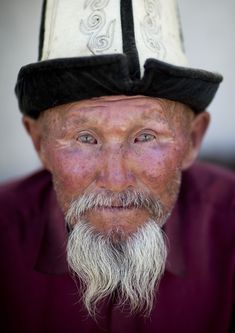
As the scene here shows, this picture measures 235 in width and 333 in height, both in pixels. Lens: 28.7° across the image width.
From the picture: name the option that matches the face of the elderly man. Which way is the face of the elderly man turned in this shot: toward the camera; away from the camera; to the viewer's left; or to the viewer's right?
toward the camera

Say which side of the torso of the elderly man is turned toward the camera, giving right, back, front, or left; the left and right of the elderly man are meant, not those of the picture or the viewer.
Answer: front
